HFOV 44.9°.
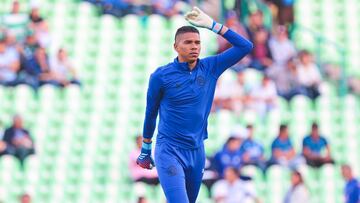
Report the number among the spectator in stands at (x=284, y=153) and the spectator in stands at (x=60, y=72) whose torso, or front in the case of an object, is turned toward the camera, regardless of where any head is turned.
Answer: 2

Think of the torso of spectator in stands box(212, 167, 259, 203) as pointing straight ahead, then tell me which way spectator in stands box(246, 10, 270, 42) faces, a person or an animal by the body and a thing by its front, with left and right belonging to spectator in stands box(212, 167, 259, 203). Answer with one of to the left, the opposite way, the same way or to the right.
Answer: the same way

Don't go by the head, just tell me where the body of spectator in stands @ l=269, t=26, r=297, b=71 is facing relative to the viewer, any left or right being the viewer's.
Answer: facing the viewer

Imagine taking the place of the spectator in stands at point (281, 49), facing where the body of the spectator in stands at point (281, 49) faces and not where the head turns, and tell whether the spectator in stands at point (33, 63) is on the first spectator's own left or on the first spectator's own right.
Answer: on the first spectator's own right

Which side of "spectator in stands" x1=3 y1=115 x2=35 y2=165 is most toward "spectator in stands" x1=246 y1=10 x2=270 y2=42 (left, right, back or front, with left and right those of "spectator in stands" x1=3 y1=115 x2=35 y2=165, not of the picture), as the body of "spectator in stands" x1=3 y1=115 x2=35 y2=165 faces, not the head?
left

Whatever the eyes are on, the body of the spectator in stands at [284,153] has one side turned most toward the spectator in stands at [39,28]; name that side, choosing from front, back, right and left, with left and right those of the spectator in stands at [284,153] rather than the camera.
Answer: right

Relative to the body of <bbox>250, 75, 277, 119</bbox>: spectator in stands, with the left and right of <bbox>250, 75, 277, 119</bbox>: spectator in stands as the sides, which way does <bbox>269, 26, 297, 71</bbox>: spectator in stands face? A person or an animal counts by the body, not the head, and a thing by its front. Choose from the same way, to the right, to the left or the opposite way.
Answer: the same way

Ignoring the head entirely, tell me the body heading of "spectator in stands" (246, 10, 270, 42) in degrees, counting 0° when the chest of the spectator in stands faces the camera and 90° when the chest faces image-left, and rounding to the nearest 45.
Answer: approximately 0°

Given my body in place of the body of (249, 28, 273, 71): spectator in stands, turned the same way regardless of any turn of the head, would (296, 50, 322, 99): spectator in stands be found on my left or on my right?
on my left

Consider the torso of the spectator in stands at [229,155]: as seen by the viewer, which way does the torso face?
toward the camera

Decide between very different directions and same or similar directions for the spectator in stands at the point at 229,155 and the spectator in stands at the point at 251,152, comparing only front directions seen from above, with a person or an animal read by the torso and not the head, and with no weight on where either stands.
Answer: same or similar directions

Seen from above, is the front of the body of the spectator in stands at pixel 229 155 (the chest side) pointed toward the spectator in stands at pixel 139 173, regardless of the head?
no

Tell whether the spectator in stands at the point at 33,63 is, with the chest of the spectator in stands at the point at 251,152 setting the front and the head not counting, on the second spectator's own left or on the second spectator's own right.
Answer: on the second spectator's own right

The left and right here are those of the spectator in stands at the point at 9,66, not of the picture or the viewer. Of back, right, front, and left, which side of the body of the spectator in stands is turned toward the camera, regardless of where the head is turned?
front
